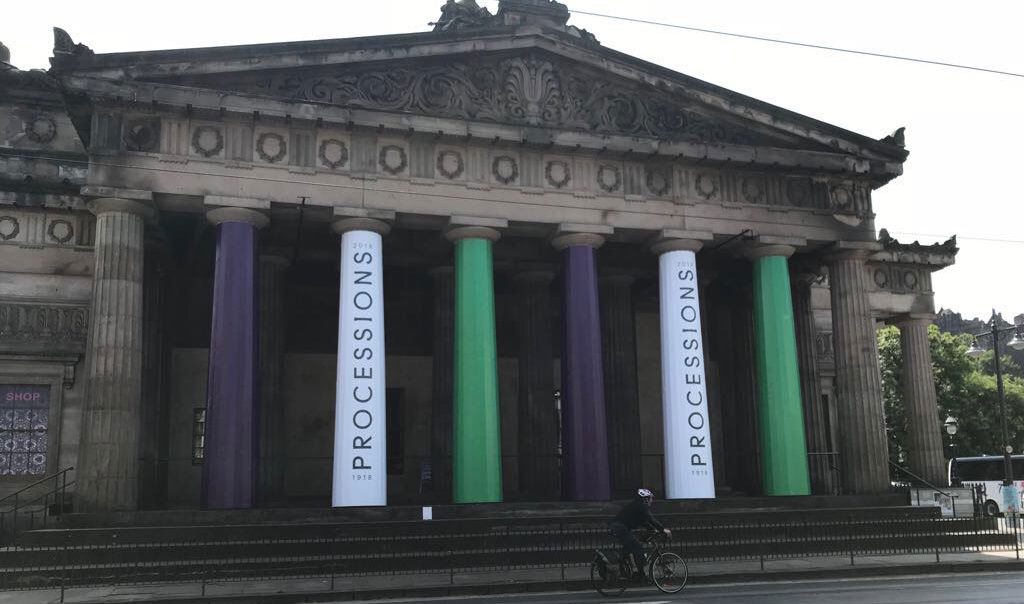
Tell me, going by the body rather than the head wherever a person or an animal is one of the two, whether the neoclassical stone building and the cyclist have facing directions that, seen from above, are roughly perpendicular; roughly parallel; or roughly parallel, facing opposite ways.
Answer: roughly perpendicular

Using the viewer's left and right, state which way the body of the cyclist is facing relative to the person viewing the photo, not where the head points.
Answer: facing to the right of the viewer

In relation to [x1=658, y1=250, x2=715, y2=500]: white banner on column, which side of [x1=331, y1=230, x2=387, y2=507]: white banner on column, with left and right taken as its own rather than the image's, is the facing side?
left

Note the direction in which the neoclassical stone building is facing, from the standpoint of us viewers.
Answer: facing the viewer

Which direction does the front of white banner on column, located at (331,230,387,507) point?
toward the camera

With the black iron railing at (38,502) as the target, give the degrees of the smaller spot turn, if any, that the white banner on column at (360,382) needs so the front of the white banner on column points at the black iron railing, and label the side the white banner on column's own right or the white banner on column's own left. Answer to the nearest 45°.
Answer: approximately 135° to the white banner on column's own right

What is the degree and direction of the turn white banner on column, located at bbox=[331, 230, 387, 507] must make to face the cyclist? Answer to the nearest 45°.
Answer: approximately 45° to its left

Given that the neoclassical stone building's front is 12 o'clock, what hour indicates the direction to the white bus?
The white bus is roughly at 8 o'clock from the neoclassical stone building.

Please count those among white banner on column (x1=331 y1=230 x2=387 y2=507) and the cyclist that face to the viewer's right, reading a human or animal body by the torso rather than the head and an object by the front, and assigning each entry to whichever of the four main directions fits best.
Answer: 1

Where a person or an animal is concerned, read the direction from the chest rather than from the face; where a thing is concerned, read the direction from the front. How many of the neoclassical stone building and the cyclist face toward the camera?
1

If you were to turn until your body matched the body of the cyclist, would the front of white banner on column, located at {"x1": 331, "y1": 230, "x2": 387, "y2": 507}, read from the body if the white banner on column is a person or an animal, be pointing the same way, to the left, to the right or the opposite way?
to the right

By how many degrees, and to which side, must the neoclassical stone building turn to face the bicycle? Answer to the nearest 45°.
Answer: approximately 45° to its left
